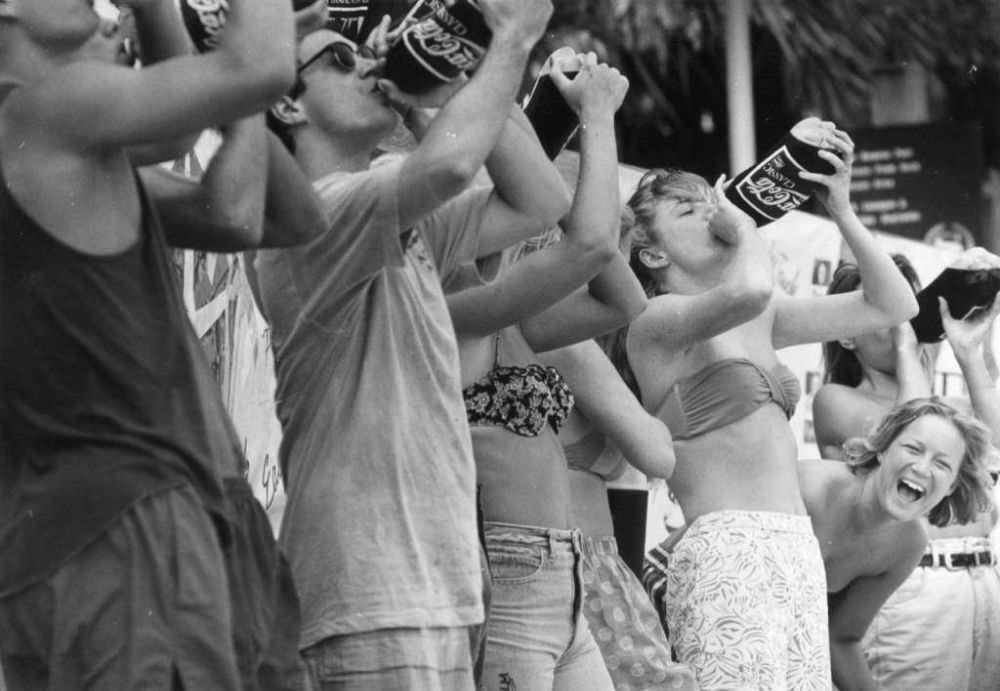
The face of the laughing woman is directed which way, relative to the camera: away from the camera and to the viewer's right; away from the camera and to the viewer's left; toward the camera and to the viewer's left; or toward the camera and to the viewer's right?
toward the camera and to the viewer's left

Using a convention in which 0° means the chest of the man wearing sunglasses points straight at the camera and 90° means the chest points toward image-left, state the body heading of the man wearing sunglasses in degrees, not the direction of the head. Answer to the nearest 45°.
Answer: approximately 315°

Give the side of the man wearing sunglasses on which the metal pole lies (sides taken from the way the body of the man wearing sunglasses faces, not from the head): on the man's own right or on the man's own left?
on the man's own left

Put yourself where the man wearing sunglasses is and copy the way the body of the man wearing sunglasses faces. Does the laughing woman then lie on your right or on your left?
on your left

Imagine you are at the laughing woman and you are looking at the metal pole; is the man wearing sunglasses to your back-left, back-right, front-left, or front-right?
back-left
